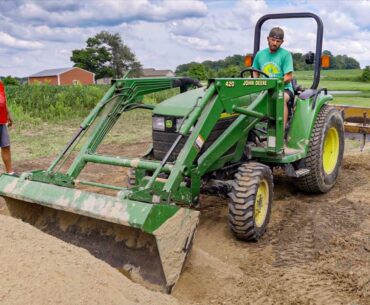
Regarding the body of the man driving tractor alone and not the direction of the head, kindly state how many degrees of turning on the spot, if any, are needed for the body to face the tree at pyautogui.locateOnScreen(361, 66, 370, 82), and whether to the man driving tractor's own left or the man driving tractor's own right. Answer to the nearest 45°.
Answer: approximately 135° to the man driving tractor's own right

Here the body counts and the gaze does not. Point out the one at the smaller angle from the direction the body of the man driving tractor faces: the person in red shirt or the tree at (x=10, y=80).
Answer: the person in red shirt

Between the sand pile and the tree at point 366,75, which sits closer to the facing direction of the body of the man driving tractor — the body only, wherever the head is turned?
the sand pile

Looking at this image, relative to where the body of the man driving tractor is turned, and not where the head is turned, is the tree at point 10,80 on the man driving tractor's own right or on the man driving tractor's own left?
on the man driving tractor's own right

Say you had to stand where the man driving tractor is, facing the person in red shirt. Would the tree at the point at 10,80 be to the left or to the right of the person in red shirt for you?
right

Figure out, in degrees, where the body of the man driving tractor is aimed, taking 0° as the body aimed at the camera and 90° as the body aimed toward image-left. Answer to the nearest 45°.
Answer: approximately 45°

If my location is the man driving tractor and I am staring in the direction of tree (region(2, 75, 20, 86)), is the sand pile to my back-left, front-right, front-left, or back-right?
back-left
